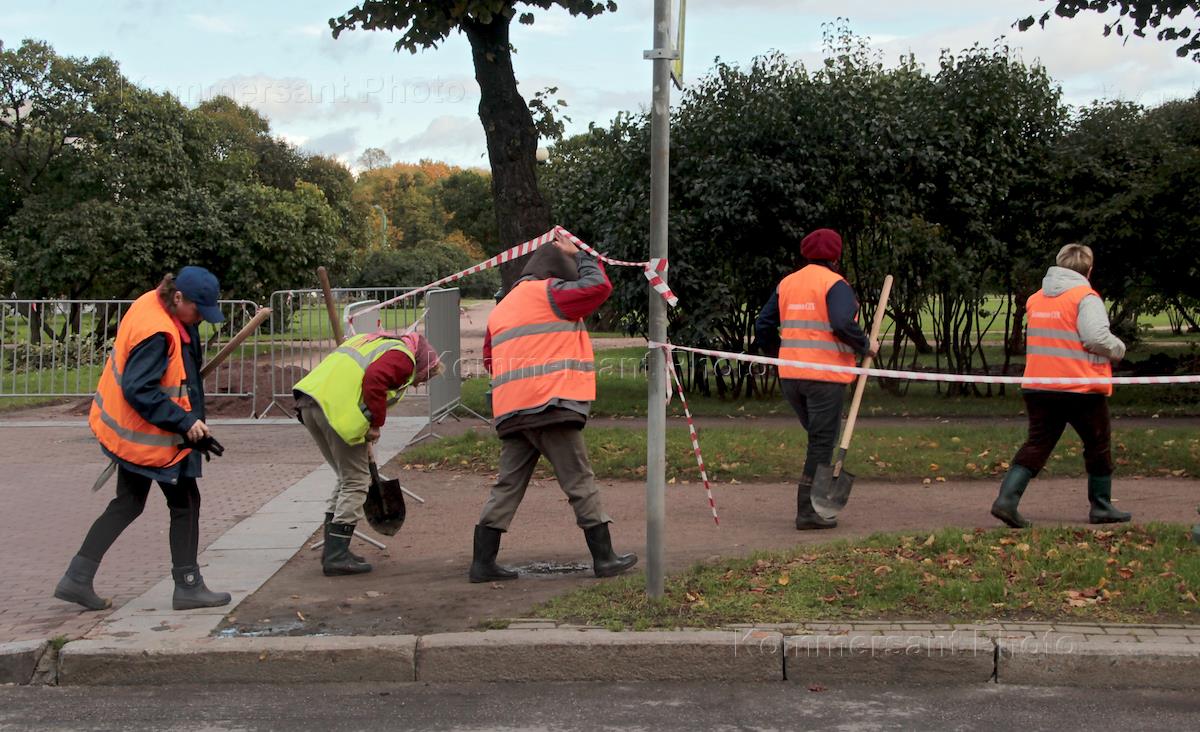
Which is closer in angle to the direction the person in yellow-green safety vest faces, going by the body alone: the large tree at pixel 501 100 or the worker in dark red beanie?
the worker in dark red beanie

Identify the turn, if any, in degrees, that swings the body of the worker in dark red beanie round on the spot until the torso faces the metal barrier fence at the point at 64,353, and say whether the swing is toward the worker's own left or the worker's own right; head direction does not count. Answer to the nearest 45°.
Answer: approximately 90° to the worker's own left

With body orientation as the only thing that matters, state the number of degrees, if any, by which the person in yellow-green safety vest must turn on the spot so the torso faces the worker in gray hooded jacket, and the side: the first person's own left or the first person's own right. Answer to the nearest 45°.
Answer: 0° — they already face them

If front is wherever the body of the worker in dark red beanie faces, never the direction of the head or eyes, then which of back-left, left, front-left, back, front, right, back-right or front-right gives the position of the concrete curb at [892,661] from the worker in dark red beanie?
back-right

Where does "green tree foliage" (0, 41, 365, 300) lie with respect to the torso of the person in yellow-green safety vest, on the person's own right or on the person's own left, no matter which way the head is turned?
on the person's own left

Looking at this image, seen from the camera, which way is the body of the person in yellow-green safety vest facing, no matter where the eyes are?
to the viewer's right

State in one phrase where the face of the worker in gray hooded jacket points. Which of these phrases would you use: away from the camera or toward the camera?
away from the camera

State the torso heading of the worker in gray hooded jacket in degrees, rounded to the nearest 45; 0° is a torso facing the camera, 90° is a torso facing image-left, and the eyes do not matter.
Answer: approximately 225°

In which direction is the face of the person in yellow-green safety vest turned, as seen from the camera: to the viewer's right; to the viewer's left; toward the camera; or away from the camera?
to the viewer's right

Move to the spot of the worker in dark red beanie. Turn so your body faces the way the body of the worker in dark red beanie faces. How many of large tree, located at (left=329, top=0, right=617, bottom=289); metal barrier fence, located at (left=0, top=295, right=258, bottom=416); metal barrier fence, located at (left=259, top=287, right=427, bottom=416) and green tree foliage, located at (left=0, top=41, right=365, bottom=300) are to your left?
4

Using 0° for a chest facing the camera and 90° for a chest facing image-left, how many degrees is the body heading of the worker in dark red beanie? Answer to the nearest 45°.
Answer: approximately 225°

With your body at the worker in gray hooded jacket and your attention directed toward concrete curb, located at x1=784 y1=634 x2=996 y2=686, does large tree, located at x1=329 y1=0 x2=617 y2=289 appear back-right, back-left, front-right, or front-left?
back-right

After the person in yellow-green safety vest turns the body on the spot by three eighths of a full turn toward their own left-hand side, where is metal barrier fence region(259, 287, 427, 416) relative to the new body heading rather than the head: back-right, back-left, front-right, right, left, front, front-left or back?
front-right

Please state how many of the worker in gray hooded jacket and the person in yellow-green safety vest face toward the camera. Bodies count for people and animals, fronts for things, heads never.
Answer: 0
